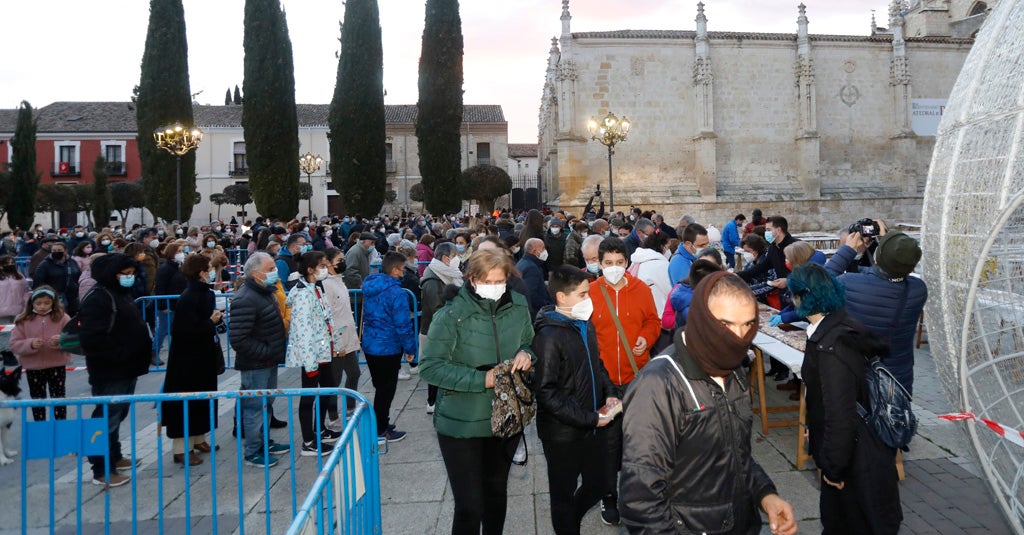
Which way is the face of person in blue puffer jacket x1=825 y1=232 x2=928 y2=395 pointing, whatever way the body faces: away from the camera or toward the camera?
away from the camera

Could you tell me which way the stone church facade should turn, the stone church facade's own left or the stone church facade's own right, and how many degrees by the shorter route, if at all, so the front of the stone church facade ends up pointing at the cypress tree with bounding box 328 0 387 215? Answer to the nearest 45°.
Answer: approximately 90° to the stone church facade's own right

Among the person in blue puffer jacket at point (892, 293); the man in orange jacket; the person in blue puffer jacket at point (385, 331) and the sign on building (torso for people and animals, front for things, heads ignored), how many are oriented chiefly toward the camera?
2

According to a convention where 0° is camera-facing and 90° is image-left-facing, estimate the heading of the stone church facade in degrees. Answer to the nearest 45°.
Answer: approximately 0°

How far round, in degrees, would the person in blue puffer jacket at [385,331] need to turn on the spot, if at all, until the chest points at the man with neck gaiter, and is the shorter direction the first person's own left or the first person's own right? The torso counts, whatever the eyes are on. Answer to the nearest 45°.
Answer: approximately 135° to the first person's own right

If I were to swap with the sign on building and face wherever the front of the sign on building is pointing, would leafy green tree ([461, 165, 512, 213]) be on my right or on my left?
on my right

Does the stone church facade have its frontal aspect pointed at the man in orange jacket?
yes

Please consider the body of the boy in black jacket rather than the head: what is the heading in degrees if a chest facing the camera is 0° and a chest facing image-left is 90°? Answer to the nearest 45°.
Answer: approximately 315°

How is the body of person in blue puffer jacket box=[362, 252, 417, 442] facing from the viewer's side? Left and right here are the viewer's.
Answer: facing away from the viewer and to the right of the viewer

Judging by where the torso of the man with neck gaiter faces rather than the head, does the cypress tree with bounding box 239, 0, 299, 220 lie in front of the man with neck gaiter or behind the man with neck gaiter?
behind

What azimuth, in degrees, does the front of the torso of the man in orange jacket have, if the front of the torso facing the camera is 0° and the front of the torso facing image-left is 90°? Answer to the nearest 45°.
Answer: approximately 0°
